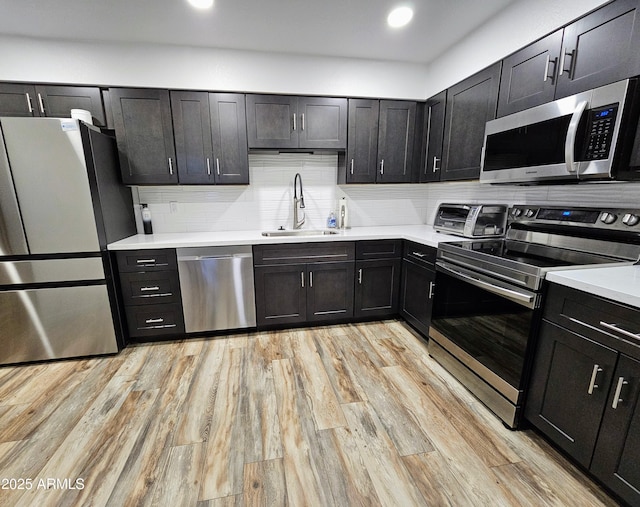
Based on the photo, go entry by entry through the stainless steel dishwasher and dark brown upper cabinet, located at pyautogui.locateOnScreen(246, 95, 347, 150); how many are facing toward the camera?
2

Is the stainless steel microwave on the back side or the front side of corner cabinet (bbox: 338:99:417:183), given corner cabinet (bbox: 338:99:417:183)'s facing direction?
on the front side

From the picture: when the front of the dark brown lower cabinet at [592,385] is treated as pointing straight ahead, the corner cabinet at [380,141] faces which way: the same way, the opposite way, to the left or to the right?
to the left

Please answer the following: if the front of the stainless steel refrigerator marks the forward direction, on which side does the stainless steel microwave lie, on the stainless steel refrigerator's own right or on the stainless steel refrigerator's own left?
on the stainless steel refrigerator's own left

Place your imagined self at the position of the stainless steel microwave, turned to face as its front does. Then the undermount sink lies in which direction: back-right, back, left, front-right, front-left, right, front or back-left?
front-right

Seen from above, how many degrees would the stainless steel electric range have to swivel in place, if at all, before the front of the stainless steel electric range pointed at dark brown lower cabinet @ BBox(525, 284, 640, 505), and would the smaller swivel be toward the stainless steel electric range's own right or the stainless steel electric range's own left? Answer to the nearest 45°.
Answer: approximately 90° to the stainless steel electric range's own left

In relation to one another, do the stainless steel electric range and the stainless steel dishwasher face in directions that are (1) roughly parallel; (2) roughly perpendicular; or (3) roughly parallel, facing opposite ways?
roughly perpendicular

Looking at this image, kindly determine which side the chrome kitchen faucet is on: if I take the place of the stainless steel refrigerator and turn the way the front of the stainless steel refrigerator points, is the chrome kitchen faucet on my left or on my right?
on my left

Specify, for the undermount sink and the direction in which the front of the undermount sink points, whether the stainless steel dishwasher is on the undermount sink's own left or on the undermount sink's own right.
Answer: on the undermount sink's own right

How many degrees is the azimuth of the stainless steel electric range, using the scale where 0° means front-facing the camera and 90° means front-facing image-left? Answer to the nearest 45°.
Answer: approximately 45°

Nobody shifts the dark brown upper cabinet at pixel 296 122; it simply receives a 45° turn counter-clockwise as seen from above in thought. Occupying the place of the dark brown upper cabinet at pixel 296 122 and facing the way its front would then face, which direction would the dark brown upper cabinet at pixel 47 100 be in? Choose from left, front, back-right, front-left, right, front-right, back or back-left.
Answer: back-right
